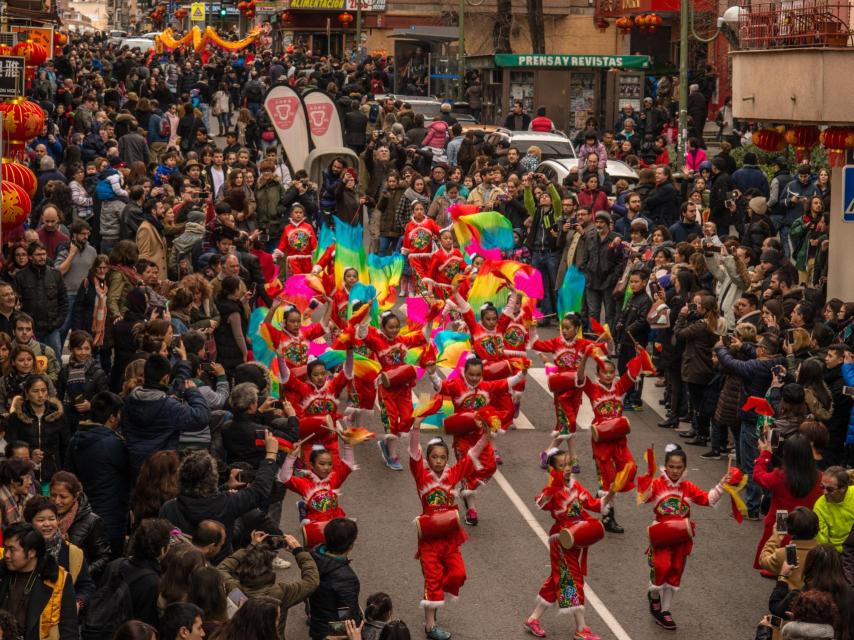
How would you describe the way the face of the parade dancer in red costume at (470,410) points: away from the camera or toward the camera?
toward the camera

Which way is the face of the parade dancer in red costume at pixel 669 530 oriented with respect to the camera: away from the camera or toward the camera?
toward the camera

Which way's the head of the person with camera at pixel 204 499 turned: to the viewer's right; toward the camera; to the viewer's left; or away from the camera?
away from the camera

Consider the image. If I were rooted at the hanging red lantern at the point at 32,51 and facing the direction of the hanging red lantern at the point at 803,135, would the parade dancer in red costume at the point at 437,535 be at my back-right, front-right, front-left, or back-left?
front-right

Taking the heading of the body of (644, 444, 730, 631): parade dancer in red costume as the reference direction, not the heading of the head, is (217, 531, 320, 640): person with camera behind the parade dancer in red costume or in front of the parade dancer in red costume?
in front

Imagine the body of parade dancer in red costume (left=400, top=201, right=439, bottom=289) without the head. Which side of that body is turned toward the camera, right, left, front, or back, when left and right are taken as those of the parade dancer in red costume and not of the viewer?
front

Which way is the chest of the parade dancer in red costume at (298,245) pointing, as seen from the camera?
toward the camera

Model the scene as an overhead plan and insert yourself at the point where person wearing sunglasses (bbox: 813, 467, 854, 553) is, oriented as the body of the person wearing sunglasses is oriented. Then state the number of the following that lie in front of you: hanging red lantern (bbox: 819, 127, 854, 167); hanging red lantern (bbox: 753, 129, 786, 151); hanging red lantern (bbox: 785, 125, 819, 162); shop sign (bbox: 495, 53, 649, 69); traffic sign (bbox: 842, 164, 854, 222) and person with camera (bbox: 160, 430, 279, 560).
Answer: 1

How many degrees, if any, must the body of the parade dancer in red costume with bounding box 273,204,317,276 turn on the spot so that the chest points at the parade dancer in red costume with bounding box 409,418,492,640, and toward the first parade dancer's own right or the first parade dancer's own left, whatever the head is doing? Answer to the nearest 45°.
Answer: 0° — they already face them

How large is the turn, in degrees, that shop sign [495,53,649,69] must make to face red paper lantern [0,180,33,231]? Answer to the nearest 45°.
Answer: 0° — it already faces it

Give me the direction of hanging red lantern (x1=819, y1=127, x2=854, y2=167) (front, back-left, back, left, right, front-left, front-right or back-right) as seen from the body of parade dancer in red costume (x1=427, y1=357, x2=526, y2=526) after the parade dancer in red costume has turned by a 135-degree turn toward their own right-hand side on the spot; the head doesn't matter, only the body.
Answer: right

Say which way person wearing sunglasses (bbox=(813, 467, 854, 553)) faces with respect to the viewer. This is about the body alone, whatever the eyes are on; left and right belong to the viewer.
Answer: facing the viewer and to the left of the viewer

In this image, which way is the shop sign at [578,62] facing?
toward the camera
